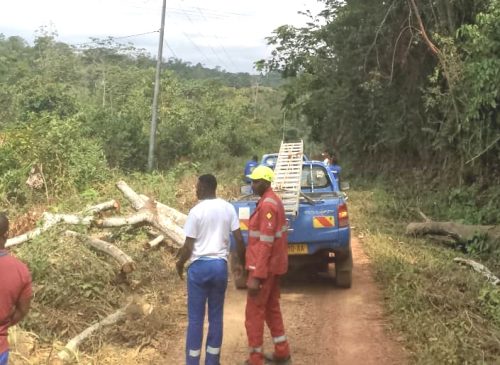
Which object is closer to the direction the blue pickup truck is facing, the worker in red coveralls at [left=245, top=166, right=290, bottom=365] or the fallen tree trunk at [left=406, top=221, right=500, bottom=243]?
the fallen tree trunk

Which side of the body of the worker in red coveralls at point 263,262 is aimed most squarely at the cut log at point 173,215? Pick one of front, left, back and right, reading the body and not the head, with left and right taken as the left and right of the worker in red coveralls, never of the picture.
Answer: right

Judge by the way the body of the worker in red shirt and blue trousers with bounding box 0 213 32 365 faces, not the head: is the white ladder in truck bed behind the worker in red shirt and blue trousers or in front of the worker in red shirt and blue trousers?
in front

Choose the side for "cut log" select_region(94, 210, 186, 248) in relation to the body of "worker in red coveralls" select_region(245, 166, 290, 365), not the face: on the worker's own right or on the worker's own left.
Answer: on the worker's own right

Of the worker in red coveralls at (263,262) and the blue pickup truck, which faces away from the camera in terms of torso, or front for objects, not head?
the blue pickup truck

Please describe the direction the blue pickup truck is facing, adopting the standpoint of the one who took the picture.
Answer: facing away from the viewer

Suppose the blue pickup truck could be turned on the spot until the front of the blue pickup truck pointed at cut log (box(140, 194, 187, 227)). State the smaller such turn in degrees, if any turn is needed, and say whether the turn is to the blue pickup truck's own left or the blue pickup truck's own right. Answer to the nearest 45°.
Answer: approximately 45° to the blue pickup truck's own left

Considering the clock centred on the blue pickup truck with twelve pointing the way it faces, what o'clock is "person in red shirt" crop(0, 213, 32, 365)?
The person in red shirt is roughly at 7 o'clock from the blue pickup truck.

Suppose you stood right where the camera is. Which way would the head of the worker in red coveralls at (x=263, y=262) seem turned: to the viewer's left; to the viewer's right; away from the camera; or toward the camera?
to the viewer's left
